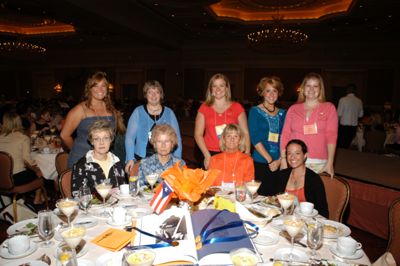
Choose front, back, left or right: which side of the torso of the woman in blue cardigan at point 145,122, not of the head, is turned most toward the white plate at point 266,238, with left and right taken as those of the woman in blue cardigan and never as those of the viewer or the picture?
front

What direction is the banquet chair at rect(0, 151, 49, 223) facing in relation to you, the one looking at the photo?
facing away from the viewer and to the right of the viewer

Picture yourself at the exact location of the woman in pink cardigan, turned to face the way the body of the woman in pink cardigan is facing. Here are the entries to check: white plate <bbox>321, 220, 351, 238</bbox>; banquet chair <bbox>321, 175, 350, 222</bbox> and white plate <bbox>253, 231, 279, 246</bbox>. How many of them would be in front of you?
3

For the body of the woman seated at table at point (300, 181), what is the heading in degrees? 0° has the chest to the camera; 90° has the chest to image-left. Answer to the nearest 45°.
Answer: approximately 45°

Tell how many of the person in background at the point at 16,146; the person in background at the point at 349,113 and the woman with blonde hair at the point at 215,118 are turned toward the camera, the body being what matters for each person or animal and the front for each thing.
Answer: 1

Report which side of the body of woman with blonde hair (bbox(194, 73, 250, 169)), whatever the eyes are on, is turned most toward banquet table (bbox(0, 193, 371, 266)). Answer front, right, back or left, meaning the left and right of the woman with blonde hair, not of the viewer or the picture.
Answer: front

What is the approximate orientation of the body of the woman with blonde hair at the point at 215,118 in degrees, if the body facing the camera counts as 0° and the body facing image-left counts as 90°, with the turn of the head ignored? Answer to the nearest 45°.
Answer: approximately 0°

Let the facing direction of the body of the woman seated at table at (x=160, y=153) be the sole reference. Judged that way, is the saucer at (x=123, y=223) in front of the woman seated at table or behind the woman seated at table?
in front
